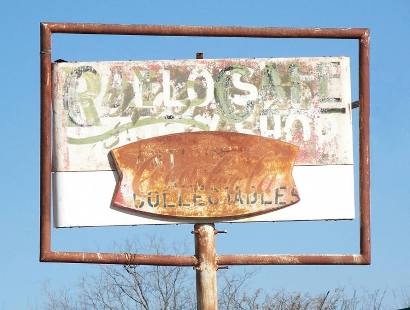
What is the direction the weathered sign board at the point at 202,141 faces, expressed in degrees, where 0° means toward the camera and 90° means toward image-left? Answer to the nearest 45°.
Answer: approximately 0°
